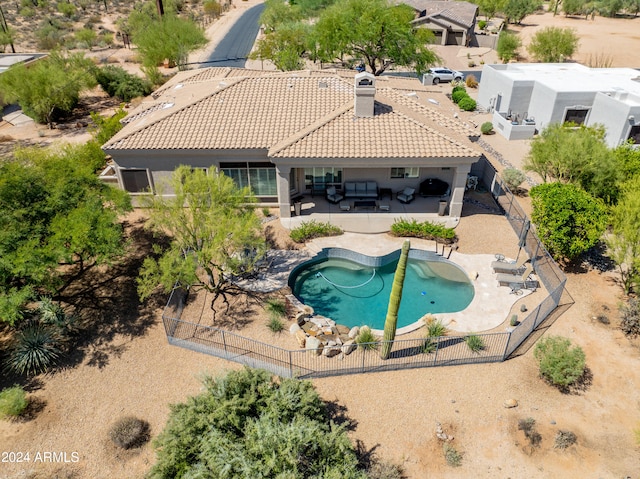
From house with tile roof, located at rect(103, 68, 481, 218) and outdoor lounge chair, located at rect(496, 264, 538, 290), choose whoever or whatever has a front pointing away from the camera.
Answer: the house with tile roof

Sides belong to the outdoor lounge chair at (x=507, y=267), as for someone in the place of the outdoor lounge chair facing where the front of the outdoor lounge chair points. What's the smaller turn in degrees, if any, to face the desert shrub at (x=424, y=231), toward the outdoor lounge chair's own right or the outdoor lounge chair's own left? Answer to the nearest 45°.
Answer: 0° — it already faces it

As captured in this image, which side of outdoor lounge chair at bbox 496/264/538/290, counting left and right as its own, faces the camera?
left

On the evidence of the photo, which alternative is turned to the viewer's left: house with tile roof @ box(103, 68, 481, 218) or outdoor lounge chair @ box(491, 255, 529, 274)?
the outdoor lounge chair

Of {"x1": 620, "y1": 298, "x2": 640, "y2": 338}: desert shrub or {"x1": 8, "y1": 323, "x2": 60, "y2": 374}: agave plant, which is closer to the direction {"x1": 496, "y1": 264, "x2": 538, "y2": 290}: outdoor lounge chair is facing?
the agave plant

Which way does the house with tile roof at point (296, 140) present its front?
away from the camera

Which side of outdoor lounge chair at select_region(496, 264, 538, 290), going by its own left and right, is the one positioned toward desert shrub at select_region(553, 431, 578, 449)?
left

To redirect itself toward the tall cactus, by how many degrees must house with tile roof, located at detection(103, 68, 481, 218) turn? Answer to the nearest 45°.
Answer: approximately 180°

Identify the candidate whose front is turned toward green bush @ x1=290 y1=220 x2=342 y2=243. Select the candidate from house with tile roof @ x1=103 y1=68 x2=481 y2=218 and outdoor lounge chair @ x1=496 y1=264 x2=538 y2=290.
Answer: the outdoor lounge chair

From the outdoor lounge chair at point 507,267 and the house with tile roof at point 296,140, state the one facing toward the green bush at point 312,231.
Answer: the outdoor lounge chair

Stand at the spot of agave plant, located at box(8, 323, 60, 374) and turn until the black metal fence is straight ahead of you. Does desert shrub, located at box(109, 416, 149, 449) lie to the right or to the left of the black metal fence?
right

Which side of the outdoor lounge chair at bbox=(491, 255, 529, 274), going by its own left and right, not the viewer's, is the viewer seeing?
left

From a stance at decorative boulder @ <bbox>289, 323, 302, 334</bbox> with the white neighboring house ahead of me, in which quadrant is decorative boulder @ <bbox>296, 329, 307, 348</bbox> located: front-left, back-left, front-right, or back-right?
back-right

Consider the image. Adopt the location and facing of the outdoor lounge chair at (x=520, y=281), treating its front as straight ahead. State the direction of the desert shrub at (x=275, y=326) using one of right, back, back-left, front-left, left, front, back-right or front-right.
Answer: front-left

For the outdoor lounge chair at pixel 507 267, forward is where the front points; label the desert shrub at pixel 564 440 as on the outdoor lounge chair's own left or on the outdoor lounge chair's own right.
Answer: on the outdoor lounge chair's own left

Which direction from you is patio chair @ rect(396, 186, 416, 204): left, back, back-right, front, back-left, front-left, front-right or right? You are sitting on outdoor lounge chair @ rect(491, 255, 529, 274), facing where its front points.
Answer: front-right

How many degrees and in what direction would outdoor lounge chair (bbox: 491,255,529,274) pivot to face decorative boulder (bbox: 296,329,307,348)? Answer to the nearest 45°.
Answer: approximately 45° to its left

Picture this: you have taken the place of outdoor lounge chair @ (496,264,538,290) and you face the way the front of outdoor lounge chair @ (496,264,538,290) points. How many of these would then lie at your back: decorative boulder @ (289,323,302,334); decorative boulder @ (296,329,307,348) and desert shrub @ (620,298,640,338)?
1

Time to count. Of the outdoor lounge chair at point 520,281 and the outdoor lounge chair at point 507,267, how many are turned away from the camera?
0
